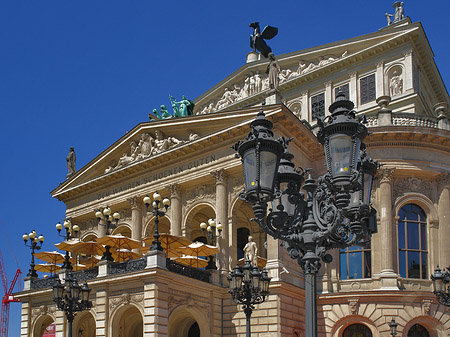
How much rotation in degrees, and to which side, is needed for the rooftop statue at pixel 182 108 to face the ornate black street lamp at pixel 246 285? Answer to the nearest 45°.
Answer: approximately 45° to its left

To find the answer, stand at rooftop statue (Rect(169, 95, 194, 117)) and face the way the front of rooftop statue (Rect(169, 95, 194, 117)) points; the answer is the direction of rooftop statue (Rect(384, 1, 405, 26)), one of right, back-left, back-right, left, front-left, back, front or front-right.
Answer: back-left

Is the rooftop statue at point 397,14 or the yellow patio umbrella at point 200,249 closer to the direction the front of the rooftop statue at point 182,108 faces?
the yellow patio umbrella

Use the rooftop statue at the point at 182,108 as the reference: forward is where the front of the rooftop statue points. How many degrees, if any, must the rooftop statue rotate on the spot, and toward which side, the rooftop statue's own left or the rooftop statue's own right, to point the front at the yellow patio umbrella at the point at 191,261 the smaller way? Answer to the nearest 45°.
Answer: approximately 45° to the rooftop statue's own left

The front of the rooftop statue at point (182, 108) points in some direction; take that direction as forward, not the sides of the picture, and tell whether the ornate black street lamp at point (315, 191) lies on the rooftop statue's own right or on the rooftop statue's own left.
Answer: on the rooftop statue's own left

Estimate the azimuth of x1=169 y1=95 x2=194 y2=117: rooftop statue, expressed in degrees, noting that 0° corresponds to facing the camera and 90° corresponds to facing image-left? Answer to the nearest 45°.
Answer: approximately 45°

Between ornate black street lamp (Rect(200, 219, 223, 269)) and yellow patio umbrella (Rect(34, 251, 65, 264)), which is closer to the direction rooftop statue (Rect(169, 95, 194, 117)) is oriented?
the yellow patio umbrella

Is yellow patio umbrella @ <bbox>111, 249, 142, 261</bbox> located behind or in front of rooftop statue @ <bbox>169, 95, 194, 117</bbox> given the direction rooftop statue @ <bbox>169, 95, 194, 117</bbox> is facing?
in front
